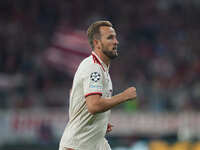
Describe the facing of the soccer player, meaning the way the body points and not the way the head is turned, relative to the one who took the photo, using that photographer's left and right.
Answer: facing to the right of the viewer

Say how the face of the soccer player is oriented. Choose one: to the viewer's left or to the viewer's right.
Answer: to the viewer's right
